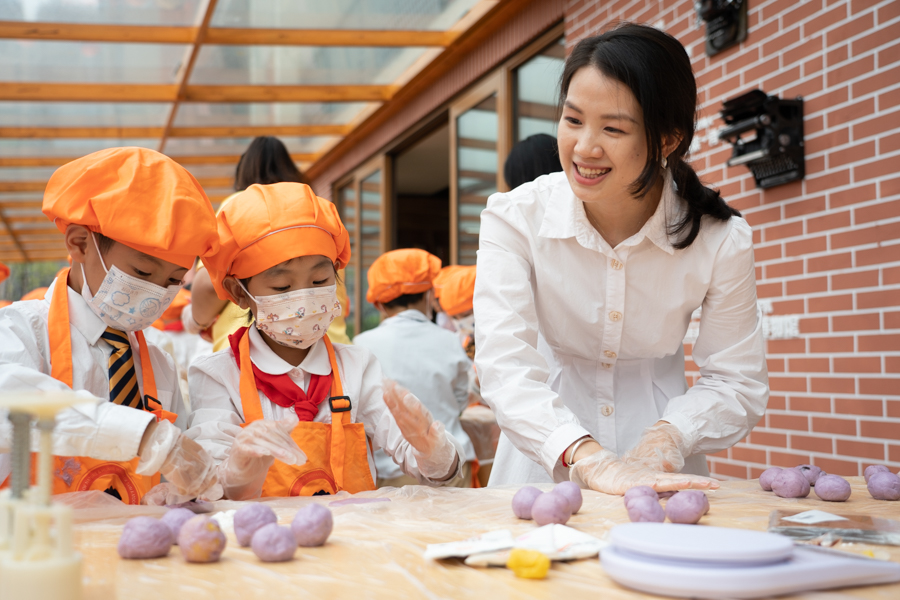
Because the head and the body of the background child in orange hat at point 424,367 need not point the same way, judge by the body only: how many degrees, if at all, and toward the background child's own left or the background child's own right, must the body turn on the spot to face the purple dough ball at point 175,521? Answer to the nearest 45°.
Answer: approximately 180°

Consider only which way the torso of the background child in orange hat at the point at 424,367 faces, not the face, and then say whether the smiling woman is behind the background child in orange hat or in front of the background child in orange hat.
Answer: behind

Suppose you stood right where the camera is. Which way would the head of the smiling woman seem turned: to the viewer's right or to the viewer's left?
to the viewer's left

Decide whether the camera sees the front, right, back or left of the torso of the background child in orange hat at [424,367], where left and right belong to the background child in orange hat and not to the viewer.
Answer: back

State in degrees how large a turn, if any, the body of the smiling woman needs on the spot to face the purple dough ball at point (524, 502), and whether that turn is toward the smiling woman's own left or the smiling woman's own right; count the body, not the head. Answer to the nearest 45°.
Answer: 0° — they already face it

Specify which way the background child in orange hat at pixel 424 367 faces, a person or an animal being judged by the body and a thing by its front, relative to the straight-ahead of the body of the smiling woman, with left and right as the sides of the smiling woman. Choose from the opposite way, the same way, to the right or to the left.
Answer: the opposite way

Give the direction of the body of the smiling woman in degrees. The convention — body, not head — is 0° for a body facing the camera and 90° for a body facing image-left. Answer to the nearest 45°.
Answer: approximately 0°

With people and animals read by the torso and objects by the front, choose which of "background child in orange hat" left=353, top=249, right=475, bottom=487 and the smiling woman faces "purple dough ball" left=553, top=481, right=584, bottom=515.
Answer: the smiling woman

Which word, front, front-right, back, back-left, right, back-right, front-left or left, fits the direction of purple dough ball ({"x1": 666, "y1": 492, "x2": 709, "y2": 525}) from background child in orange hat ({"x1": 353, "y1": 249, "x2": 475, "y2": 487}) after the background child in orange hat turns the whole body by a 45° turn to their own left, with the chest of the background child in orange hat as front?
back-left

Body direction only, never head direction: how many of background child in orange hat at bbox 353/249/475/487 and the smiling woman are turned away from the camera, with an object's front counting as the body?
1
